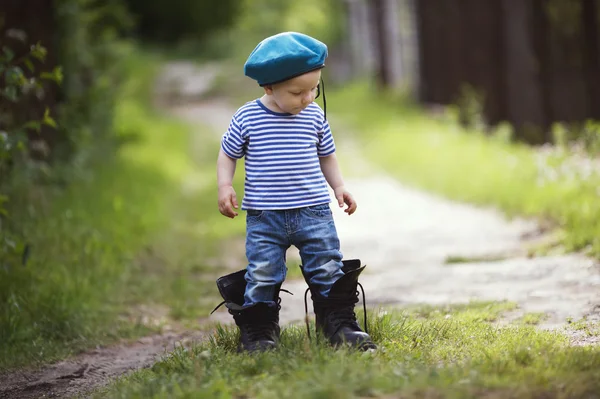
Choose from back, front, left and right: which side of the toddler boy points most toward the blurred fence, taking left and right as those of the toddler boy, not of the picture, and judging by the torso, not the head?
back

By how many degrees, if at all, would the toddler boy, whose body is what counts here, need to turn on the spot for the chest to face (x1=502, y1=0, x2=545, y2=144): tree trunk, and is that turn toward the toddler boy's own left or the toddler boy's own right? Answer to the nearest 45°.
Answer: approximately 180°

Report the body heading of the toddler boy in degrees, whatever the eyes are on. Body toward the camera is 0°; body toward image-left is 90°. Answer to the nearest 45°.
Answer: approximately 0°

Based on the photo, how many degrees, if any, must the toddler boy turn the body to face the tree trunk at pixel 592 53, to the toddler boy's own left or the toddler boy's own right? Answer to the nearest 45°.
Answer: approximately 135° to the toddler boy's own left
